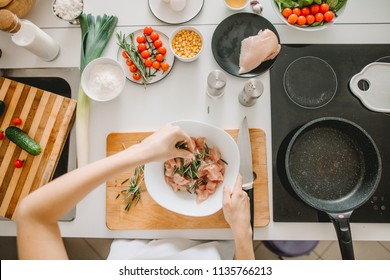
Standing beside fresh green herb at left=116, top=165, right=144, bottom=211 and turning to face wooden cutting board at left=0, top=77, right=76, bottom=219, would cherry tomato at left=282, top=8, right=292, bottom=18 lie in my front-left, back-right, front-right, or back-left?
back-right

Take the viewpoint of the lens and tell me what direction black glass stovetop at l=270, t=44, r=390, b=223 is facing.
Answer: facing the viewer

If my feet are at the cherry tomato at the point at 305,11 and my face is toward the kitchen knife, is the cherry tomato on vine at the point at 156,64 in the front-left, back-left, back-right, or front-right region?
front-right
